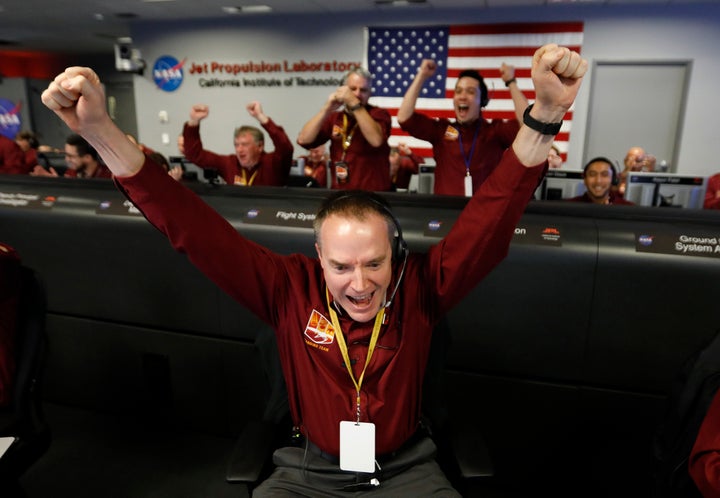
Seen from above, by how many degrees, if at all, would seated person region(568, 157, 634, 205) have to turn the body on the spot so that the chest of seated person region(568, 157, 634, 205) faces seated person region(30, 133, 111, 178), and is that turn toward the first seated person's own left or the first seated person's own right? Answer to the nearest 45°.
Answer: approximately 90° to the first seated person's own right

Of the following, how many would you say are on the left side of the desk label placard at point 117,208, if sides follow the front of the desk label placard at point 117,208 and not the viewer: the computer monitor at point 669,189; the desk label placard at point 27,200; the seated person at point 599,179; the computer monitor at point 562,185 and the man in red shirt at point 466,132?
4

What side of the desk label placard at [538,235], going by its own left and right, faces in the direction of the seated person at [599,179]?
back

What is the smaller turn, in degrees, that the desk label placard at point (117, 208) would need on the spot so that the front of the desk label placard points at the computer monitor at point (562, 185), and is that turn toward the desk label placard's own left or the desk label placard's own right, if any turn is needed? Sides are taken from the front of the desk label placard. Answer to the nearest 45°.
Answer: approximately 90° to the desk label placard's own left

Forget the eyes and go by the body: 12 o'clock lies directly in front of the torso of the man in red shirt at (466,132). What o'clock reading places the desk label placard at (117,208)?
The desk label placard is roughly at 2 o'clock from the man in red shirt.

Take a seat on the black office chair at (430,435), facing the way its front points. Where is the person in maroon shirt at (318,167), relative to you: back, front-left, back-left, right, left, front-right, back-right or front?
back

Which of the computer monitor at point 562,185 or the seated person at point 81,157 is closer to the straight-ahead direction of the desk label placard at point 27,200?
the computer monitor

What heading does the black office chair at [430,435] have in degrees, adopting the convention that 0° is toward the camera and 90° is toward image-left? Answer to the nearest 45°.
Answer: approximately 0°

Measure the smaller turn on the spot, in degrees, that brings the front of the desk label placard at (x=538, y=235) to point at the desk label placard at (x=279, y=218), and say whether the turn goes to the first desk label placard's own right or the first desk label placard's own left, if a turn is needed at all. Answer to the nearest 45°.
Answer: approximately 90° to the first desk label placard's own right

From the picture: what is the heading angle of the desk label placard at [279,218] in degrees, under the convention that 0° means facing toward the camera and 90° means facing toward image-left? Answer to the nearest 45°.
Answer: approximately 0°

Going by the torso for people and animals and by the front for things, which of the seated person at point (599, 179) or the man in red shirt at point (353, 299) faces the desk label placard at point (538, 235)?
the seated person
